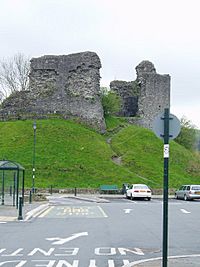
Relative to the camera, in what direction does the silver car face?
facing away from the viewer and to the left of the viewer

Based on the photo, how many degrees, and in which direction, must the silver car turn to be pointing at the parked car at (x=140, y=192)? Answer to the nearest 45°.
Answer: approximately 45° to its left
